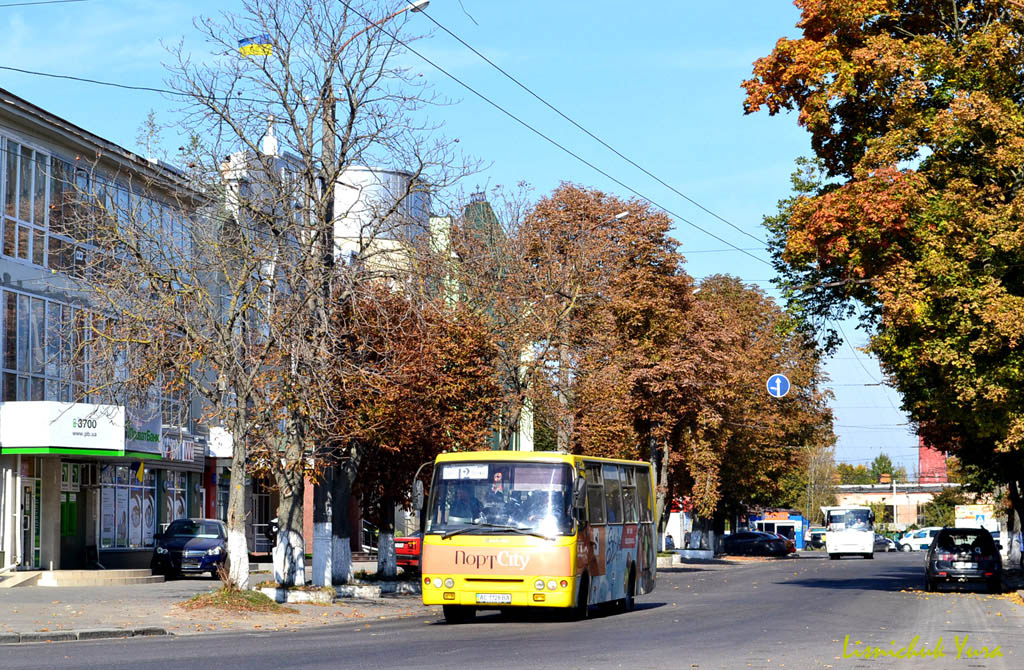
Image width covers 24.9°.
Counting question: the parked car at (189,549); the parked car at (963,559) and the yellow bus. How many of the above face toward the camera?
2

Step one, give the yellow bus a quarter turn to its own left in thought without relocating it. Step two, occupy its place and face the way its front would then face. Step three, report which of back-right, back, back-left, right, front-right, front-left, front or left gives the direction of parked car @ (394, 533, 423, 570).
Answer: left

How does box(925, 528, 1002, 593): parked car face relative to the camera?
away from the camera

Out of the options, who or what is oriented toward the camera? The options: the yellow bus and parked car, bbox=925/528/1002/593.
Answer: the yellow bus

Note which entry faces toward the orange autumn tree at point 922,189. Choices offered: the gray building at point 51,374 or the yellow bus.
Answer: the gray building

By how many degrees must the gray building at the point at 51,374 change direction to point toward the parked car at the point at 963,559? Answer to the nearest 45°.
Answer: approximately 45° to its left

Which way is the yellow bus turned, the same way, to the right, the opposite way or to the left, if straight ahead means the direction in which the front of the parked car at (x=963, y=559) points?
the opposite way

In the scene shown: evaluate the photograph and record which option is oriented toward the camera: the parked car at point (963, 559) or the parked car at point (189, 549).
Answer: the parked car at point (189, 549)

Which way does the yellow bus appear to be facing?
toward the camera

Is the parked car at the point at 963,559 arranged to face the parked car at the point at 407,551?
no

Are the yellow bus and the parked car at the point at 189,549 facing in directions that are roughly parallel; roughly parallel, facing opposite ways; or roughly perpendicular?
roughly parallel

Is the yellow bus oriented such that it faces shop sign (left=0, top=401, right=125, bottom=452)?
no

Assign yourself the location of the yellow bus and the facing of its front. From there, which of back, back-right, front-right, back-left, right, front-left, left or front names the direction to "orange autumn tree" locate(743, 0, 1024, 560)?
back-left
